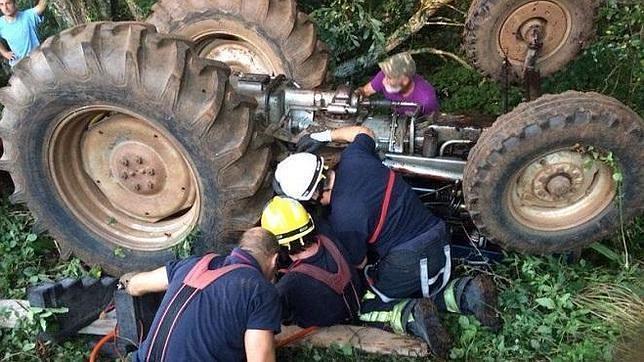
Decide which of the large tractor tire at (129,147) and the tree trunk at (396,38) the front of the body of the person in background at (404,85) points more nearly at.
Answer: the large tractor tire

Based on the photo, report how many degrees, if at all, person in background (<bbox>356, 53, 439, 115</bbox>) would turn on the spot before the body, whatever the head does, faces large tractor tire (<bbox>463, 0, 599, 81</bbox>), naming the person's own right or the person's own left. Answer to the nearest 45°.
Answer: approximately 135° to the person's own left

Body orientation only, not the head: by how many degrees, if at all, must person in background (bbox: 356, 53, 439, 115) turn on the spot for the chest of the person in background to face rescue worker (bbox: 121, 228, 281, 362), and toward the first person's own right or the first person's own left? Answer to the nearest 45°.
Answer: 0° — they already face them

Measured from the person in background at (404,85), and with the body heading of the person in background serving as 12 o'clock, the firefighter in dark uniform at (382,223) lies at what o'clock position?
The firefighter in dark uniform is roughly at 11 o'clock from the person in background.

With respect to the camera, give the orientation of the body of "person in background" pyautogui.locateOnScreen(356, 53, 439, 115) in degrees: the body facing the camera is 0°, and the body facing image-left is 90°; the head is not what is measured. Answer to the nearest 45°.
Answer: approximately 45°

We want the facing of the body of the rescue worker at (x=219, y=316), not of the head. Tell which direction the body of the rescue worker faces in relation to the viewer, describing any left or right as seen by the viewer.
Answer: facing away from the viewer and to the right of the viewer

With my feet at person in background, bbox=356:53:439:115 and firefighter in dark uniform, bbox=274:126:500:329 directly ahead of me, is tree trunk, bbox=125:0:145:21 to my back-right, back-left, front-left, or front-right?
back-right

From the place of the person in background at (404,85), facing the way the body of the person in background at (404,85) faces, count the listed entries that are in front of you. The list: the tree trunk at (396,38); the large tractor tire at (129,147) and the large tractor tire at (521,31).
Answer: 1

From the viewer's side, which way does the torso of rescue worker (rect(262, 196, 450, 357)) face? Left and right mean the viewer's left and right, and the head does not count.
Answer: facing away from the viewer and to the left of the viewer

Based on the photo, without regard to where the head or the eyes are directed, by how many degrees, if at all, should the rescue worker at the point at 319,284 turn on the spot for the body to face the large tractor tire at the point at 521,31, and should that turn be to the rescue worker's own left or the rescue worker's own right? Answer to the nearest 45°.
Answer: approximately 90° to the rescue worker's own right

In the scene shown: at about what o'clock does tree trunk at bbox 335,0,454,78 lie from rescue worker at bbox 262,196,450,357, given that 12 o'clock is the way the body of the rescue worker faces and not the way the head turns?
The tree trunk is roughly at 2 o'clock from the rescue worker.
